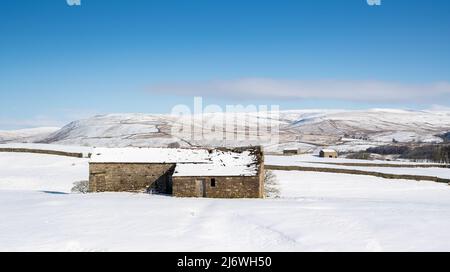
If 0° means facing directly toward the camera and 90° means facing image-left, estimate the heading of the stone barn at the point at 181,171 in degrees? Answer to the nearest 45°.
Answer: approximately 0°

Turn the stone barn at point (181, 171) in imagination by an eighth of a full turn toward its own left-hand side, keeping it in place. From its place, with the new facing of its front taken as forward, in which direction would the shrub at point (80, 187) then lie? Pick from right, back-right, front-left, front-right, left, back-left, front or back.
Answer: back
